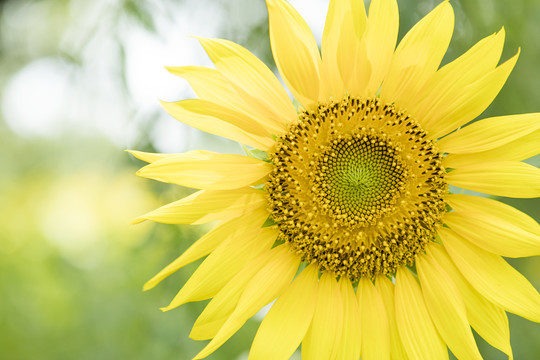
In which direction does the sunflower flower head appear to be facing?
toward the camera
